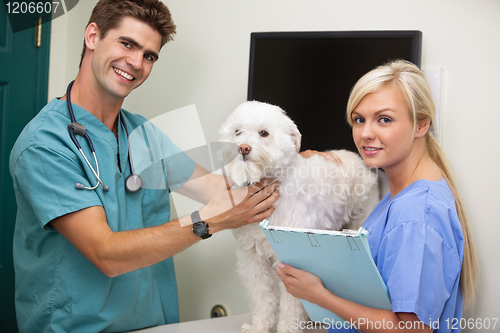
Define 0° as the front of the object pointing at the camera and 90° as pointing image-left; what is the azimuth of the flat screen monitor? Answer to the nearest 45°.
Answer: approximately 0°

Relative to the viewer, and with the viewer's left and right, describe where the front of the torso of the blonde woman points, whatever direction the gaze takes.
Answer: facing to the left of the viewer

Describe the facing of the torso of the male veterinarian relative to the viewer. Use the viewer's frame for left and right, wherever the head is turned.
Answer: facing the viewer and to the right of the viewer

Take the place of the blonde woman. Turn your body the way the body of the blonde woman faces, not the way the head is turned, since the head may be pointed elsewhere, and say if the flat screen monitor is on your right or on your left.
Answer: on your right

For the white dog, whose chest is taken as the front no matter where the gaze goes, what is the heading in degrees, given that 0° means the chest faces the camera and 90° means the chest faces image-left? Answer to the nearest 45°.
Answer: approximately 45°

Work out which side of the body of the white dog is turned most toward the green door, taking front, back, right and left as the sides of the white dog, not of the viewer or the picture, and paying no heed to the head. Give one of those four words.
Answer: right
